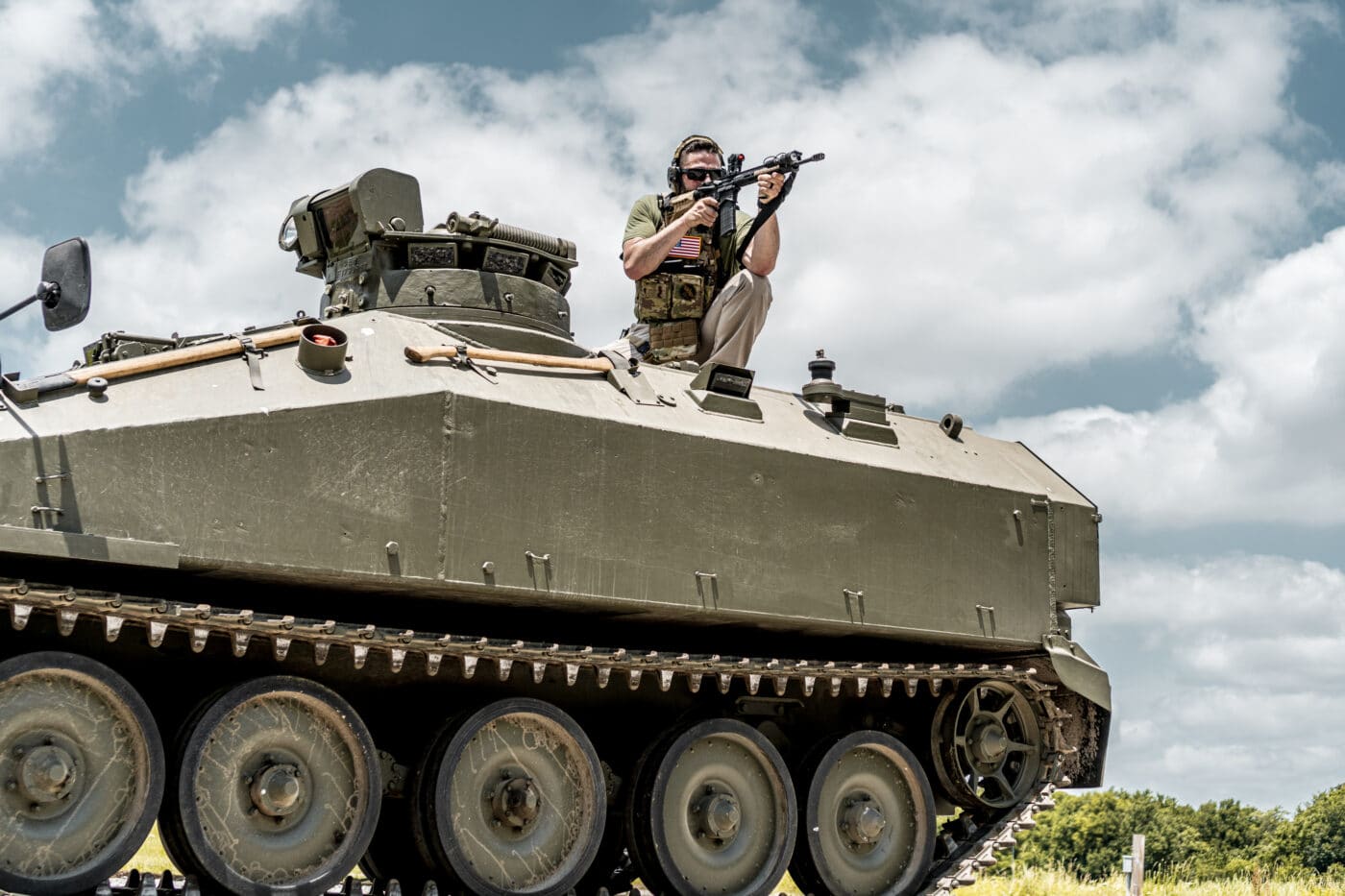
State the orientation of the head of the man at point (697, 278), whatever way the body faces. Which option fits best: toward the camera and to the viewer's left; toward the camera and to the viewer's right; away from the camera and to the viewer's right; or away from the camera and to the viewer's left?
toward the camera and to the viewer's right

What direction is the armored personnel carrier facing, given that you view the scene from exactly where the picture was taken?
facing the viewer and to the left of the viewer

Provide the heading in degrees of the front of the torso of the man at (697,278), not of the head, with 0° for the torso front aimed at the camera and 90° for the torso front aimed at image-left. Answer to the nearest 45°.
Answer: approximately 315°

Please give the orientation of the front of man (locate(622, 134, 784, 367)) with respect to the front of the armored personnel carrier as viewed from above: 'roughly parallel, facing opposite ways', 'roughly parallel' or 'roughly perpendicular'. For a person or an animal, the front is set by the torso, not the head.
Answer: roughly perpendicular

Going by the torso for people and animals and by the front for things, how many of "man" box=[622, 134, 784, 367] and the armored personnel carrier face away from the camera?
0
